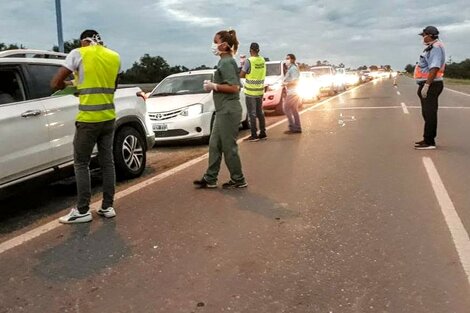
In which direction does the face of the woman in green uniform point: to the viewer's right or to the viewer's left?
to the viewer's left

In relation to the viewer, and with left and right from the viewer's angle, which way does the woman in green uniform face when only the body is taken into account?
facing to the left of the viewer

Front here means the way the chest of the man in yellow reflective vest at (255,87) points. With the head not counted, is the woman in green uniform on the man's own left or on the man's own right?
on the man's own left

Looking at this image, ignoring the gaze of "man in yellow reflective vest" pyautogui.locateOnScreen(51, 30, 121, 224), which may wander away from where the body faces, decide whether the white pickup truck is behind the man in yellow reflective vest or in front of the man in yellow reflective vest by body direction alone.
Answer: in front

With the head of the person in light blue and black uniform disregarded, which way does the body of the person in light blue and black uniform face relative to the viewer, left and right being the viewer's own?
facing to the left of the viewer

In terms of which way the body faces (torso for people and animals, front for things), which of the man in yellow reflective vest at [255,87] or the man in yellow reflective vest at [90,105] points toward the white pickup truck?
the man in yellow reflective vest at [90,105]

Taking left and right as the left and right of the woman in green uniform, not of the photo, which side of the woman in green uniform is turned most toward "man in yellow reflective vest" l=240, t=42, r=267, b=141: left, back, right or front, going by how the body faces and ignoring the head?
right

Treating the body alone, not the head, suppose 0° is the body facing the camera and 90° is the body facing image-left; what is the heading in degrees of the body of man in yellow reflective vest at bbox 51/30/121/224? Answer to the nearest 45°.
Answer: approximately 135°
